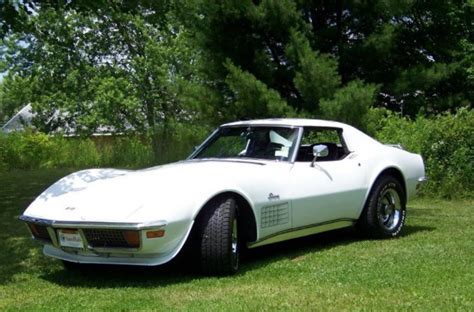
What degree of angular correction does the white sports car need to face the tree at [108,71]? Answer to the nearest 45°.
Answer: approximately 135° to its right

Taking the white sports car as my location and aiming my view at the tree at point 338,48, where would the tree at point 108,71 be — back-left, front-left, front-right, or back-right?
front-left

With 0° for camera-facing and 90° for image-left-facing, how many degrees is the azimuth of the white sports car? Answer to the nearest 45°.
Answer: approximately 45°

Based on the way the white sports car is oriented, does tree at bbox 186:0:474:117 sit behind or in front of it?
behind

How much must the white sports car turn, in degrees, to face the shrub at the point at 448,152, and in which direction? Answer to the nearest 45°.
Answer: approximately 180°

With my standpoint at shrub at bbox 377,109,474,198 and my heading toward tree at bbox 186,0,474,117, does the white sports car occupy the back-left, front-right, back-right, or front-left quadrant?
back-left

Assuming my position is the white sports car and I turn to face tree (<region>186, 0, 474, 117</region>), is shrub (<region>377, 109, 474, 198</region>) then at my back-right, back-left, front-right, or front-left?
front-right
